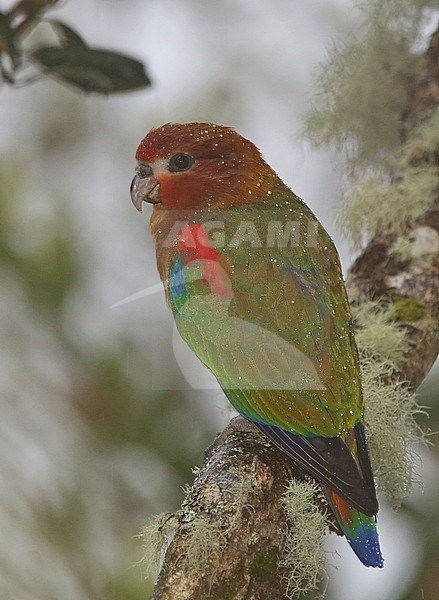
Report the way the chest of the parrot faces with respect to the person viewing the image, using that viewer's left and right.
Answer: facing to the left of the viewer
